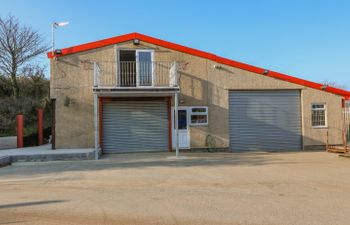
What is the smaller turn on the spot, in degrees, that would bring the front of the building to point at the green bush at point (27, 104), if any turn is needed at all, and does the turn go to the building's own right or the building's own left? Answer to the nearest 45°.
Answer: approximately 135° to the building's own right

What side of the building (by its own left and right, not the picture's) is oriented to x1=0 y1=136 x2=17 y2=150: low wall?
right

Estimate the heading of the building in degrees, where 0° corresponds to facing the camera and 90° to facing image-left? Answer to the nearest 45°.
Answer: approximately 0°
